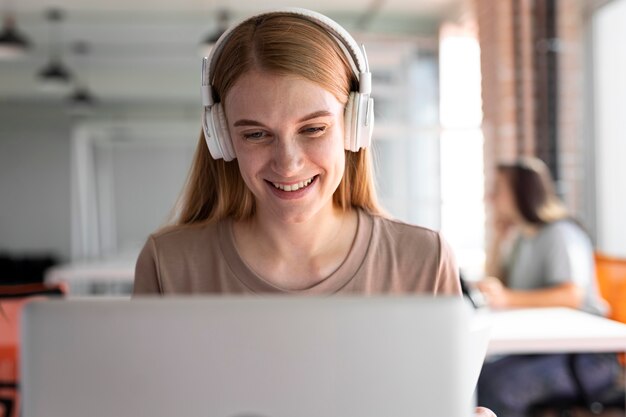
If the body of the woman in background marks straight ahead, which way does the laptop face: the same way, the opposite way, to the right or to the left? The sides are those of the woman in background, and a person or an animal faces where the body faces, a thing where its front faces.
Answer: to the right

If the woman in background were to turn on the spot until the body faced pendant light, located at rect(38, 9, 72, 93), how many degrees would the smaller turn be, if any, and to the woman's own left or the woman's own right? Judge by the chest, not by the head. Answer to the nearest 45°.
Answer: approximately 45° to the woman's own right

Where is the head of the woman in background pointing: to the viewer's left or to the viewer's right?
to the viewer's left

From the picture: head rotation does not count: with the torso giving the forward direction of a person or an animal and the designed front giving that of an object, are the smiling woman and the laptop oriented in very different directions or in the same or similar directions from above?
very different directions

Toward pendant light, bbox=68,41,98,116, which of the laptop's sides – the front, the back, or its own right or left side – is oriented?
front

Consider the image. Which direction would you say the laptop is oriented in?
away from the camera

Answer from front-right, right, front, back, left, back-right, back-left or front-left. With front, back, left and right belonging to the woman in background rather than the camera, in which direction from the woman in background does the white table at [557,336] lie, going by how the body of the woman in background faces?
left

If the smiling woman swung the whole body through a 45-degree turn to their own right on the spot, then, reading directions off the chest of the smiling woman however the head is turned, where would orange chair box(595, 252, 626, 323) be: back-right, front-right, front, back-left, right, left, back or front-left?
back

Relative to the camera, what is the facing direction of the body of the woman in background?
to the viewer's left

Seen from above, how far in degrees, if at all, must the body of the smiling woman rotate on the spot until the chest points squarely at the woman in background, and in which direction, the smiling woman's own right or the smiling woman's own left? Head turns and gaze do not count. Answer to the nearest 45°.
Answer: approximately 135° to the smiling woman's own left

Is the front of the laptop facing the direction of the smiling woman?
yes

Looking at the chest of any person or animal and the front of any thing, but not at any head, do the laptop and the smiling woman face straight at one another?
yes

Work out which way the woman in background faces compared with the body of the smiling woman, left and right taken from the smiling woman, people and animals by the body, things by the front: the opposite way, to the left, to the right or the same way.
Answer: to the right

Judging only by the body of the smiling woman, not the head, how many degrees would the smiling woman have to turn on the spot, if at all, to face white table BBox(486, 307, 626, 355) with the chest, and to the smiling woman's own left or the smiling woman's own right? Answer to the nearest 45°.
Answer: approximately 135° to the smiling woman's own left
